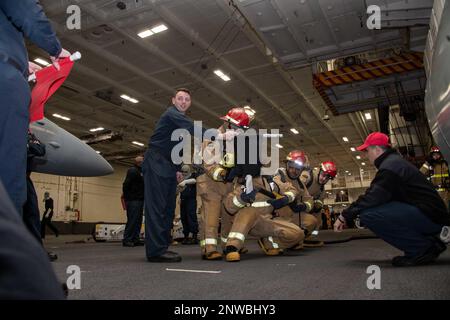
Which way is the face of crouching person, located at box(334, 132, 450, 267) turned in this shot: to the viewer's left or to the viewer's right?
to the viewer's left

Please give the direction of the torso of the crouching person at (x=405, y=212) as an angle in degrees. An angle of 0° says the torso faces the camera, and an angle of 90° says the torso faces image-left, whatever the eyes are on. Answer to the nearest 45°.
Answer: approximately 90°

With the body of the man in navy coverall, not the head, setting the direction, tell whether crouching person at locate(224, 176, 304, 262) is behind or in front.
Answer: in front

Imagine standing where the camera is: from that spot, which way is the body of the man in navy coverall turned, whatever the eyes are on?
to the viewer's right

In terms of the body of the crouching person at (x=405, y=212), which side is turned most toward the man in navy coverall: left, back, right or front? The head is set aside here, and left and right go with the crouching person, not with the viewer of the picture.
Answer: front

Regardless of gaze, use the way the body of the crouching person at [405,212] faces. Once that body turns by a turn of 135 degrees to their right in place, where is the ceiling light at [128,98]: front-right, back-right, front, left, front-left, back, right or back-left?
left
